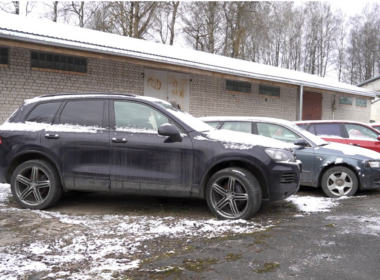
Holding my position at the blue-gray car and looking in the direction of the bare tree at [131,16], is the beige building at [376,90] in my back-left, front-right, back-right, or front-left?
front-right

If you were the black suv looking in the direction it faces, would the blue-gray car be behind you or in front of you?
in front

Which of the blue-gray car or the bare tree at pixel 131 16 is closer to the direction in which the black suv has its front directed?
the blue-gray car

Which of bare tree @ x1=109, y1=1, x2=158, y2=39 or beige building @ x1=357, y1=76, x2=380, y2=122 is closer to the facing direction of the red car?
the beige building

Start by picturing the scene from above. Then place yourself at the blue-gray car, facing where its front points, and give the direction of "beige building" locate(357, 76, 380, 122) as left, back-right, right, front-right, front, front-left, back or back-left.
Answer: left

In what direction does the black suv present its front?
to the viewer's right

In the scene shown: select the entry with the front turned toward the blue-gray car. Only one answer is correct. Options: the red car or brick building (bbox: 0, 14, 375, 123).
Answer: the brick building

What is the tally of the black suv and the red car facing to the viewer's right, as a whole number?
2

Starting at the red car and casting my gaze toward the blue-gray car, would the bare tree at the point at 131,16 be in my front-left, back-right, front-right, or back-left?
back-right

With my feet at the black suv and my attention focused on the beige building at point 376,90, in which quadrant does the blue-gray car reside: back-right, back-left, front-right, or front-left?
front-right

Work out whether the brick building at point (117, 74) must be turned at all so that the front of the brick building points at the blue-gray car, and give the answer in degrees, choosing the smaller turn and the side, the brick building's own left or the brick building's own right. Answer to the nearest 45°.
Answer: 0° — it already faces it

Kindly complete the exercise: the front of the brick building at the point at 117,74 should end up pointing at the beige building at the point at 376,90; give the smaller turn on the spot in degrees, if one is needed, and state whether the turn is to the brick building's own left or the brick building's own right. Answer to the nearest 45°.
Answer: approximately 90° to the brick building's own left

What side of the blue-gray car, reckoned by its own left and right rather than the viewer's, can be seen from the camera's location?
right

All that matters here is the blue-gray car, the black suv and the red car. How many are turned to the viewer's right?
3

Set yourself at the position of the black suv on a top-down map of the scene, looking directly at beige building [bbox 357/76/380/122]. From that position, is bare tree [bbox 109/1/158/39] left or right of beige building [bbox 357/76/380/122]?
left

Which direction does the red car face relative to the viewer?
to the viewer's right

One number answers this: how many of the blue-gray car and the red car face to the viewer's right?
2

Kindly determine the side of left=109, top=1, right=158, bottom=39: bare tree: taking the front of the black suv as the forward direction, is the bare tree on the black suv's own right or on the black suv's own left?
on the black suv's own left

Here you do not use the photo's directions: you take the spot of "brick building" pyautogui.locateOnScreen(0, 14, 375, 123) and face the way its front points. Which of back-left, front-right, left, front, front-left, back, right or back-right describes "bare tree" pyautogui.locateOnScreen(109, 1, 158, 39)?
back-left
